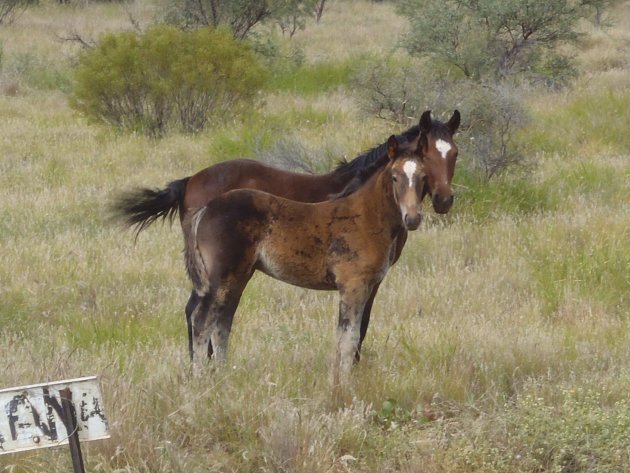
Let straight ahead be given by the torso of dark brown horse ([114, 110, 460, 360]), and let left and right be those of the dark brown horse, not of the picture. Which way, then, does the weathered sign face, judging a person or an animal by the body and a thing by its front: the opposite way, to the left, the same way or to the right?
to the right

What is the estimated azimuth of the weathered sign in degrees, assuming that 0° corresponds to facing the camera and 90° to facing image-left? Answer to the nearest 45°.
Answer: approximately 0°

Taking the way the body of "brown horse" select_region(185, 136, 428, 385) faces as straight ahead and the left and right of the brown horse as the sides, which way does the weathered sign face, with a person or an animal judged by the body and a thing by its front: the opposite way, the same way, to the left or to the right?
to the right

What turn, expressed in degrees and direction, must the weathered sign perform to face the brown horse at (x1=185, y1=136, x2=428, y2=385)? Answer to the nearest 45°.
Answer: approximately 135° to its left

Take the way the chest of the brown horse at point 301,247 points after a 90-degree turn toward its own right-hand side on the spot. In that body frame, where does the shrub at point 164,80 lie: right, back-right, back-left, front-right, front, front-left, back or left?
back

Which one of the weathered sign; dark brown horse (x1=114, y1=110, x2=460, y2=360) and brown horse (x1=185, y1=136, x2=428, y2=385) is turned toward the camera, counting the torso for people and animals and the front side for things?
the weathered sign

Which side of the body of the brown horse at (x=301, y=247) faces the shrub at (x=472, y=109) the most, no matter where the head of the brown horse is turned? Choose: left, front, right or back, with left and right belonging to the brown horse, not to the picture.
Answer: left

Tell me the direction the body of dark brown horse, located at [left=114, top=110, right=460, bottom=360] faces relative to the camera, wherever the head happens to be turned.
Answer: to the viewer's right

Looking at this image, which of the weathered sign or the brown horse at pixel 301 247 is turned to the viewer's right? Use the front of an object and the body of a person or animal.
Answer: the brown horse

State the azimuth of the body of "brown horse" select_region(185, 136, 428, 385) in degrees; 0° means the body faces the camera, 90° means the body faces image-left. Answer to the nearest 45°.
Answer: approximately 270°

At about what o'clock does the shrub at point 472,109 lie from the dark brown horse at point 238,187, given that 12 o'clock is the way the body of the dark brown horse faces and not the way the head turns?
The shrub is roughly at 10 o'clock from the dark brown horse.

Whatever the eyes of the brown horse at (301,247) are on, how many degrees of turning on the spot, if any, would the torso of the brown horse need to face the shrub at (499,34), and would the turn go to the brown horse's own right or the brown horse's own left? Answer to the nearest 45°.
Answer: approximately 90° to the brown horse's own left

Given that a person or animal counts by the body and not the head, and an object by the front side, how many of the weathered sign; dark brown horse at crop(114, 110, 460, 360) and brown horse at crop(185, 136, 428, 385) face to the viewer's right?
2

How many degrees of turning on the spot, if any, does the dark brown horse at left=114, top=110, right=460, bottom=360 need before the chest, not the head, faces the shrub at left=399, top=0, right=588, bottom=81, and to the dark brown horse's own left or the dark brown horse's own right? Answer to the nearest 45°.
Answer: approximately 90° to the dark brown horse's own left
